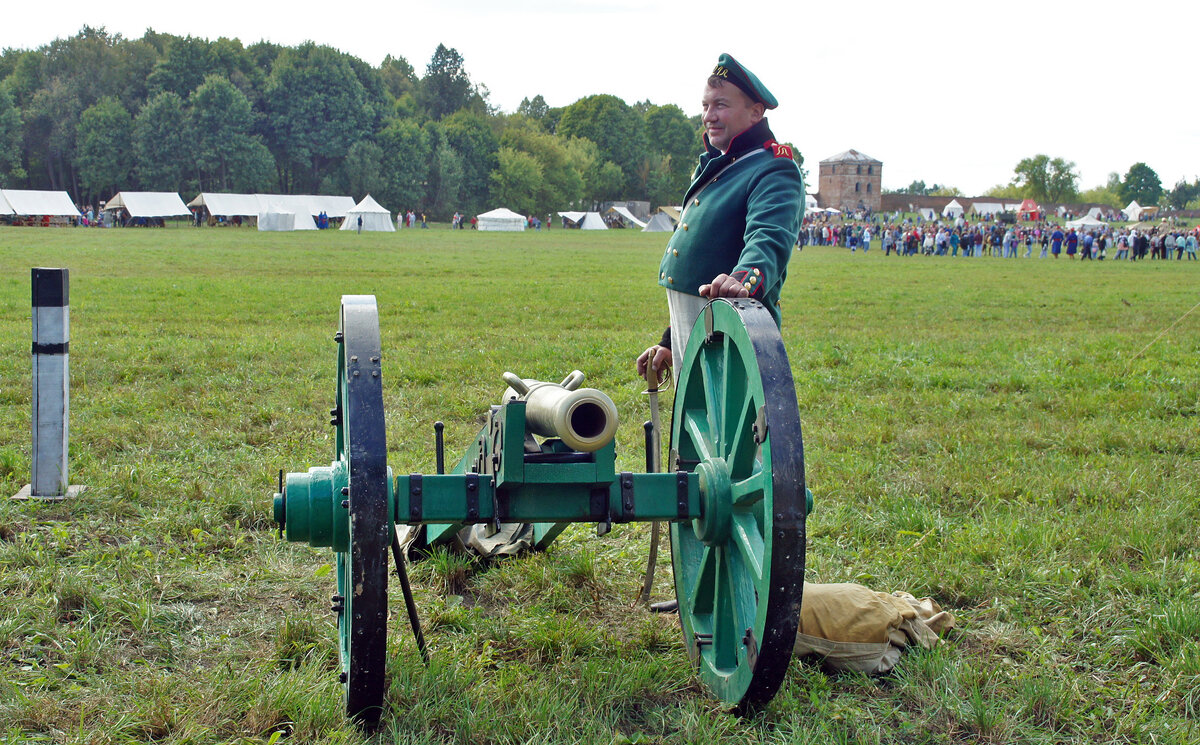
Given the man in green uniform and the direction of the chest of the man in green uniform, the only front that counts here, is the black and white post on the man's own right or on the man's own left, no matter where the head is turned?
on the man's own right

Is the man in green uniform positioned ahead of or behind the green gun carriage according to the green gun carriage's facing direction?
behind

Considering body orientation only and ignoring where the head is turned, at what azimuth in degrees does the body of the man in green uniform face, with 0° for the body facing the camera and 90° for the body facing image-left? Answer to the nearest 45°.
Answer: approximately 45°

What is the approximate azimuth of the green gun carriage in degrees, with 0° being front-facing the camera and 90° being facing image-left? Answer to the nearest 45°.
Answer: approximately 0°
